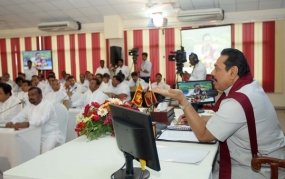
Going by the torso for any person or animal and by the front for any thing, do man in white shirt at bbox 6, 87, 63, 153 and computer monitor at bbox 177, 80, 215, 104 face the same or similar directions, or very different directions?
same or similar directions

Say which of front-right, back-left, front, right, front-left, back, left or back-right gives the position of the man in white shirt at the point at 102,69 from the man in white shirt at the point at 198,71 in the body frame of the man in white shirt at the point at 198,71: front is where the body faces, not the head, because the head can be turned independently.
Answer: front-right

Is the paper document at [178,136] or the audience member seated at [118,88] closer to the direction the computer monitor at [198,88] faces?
the paper document

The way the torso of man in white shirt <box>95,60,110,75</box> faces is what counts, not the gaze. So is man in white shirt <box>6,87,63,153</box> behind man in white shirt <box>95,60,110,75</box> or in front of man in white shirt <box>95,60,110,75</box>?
in front

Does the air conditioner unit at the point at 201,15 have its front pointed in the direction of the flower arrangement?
yes

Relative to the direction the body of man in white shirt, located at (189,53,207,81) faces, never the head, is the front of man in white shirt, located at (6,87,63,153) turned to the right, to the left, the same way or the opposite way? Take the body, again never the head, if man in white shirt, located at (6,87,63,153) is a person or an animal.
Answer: to the left

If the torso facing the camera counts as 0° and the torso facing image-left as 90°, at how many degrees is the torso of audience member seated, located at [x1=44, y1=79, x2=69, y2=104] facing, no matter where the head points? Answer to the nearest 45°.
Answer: approximately 0°

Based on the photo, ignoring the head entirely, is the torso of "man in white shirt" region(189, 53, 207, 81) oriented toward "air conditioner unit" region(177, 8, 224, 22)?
no

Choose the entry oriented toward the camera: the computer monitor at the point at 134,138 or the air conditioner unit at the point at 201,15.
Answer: the air conditioner unit

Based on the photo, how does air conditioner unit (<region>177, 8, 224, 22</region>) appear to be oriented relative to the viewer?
toward the camera

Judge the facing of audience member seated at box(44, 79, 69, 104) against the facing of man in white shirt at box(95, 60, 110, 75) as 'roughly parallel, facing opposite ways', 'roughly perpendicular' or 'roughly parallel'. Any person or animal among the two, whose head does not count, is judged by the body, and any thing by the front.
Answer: roughly parallel

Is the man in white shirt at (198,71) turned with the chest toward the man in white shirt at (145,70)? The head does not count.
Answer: no
